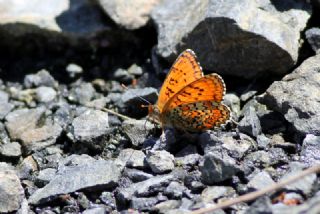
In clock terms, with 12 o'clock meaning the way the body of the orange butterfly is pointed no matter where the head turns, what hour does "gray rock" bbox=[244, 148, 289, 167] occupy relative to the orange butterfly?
The gray rock is roughly at 7 o'clock from the orange butterfly.

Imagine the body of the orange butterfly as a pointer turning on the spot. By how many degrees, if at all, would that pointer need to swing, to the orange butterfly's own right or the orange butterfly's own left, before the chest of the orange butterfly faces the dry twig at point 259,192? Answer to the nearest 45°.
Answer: approximately 135° to the orange butterfly's own left

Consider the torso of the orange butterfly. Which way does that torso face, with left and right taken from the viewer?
facing to the left of the viewer

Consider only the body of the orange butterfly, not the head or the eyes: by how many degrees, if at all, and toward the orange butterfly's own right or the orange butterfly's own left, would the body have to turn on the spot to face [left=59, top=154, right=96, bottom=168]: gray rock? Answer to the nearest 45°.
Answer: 0° — it already faces it

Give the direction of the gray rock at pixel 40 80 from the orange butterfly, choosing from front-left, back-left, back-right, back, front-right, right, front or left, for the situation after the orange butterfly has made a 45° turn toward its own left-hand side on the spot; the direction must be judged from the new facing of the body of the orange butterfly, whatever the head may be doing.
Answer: right

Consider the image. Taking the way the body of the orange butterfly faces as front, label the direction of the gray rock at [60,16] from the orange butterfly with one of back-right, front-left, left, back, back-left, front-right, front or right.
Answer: front-right

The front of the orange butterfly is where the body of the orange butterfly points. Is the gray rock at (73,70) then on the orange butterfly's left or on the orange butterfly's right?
on the orange butterfly's right

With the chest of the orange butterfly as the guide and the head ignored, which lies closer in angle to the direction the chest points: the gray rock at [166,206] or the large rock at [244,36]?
the gray rock

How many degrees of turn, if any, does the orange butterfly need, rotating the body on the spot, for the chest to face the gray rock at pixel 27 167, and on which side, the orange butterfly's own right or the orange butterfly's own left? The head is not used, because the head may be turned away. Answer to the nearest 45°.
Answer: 0° — it already faces it

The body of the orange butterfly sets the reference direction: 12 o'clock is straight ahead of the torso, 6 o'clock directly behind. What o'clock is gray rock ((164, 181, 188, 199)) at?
The gray rock is roughly at 9 o'clock from the orange butterfly.

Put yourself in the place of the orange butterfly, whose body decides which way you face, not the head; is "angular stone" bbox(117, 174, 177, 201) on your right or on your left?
on your left

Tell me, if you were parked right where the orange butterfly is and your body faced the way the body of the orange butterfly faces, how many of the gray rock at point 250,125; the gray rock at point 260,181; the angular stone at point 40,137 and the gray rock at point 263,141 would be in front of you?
1

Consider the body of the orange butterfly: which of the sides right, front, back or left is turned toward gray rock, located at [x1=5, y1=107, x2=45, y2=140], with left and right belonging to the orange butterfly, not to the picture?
front

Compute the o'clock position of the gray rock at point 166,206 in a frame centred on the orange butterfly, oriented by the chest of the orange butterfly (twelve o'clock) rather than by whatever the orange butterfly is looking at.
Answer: The gray rock is roughly at 9 o'clock from the orange butterfly.

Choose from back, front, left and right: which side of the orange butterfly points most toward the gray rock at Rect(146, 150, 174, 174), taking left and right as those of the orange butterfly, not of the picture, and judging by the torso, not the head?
left

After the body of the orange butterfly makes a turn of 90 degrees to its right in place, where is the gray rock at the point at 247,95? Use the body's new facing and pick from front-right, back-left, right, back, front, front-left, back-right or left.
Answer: front-right

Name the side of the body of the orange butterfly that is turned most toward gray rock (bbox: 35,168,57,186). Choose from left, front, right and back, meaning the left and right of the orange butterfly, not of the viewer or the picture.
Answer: front
